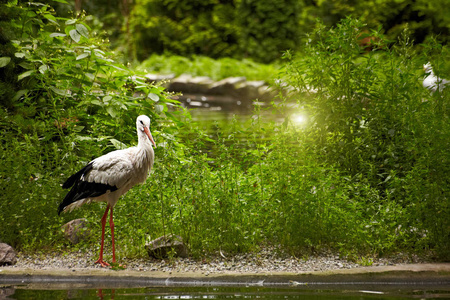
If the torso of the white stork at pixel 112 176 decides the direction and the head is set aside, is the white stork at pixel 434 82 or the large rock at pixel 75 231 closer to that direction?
the white stork

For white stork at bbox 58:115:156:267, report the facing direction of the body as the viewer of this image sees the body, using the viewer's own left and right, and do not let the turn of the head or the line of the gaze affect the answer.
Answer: facing to the right of the viewer

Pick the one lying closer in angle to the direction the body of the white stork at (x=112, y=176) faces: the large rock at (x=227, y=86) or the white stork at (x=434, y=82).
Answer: the white stork

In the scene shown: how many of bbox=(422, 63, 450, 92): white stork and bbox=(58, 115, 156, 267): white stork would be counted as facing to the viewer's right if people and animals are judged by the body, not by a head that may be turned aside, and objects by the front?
1

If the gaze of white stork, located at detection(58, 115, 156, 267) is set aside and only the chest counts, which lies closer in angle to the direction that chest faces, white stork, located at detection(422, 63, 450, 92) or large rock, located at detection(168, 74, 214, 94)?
the white stork

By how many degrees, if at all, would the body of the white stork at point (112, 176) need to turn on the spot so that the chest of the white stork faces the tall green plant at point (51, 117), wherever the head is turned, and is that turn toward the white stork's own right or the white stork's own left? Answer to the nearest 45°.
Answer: approximately 135° to the white stork's own left

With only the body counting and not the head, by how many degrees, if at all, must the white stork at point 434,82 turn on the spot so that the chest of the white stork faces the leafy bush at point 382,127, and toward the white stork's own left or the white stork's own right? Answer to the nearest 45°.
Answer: approximately 45° to the white stork's own left

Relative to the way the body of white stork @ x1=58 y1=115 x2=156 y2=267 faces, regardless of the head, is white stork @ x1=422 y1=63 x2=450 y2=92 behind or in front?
in front

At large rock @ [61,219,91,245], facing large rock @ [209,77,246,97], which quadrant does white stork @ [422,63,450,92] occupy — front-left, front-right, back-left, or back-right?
front-right

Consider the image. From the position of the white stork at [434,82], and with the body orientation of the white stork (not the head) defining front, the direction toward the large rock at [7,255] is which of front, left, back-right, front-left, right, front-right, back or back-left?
front-left

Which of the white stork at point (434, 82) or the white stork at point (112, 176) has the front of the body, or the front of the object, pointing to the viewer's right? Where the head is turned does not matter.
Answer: the white stork at point (112, 176)

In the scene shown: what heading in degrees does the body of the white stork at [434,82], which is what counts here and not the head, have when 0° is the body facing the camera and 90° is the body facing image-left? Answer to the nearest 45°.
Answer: approximately 90°

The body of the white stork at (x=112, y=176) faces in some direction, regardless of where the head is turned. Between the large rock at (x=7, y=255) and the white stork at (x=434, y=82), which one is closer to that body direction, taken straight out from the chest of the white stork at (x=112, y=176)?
the white stork
